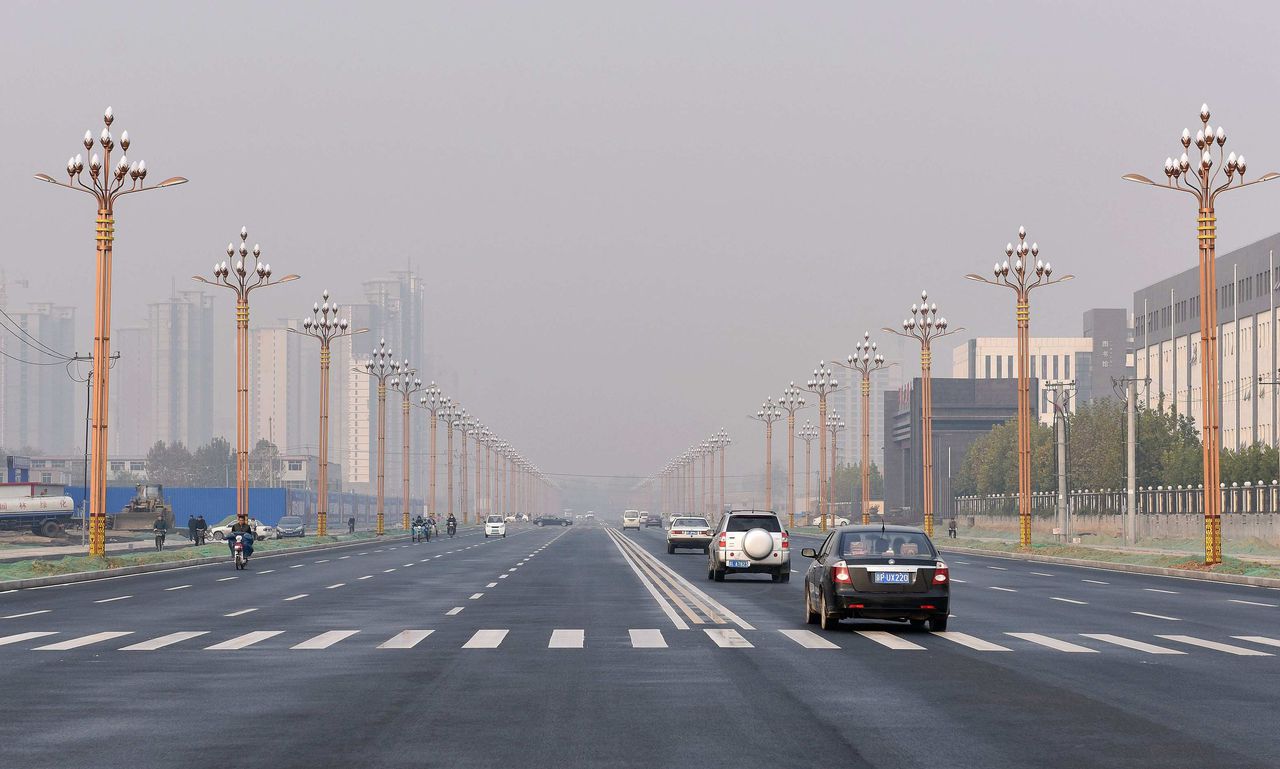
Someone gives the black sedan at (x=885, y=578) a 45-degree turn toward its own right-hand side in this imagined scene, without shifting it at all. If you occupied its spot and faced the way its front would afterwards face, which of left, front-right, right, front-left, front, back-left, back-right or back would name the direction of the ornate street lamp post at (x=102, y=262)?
left

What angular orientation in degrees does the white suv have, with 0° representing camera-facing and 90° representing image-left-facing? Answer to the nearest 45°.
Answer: approximately 180°

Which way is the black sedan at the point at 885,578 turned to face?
away from the camera

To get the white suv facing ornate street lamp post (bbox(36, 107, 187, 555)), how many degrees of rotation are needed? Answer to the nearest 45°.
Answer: approximately 90° to its left

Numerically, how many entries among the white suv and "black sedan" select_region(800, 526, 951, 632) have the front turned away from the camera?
2

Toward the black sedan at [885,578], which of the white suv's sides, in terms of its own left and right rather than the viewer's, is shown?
back

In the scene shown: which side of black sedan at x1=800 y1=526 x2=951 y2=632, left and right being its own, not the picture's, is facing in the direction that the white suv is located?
front
